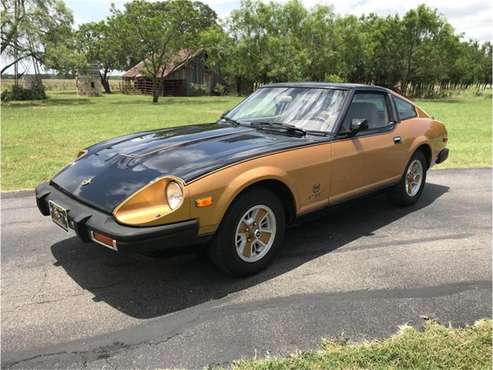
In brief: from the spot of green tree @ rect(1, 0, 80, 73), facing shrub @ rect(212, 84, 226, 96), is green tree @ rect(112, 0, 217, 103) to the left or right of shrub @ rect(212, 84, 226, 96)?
right

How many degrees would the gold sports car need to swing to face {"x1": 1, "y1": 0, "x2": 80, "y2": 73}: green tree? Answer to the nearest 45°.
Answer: approximately 90° to its right

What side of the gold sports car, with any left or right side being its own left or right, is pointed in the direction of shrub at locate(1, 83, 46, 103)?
right

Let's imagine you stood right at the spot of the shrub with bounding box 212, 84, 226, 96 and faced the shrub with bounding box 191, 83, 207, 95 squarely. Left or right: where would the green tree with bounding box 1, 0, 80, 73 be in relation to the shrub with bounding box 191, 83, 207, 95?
left

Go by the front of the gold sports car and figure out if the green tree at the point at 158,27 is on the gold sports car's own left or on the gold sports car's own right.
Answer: on the gold sports car's own right

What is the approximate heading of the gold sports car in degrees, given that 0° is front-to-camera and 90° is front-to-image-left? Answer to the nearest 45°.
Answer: approximately 45°

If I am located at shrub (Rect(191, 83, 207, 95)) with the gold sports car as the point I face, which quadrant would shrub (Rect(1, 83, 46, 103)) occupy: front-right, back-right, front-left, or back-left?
front-right

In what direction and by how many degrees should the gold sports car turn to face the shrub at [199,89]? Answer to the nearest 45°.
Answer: approximately 135° to its right

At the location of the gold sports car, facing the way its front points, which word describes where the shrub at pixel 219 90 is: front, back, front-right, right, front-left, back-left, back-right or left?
back-right
